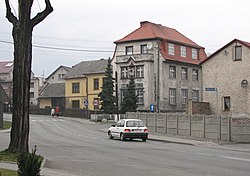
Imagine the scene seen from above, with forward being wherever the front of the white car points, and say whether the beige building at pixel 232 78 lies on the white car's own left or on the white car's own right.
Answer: on the white car's own right

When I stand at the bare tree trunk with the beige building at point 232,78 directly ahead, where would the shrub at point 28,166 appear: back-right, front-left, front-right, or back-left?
back-right

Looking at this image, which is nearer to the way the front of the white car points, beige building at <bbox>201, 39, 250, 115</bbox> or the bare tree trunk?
the beige building
